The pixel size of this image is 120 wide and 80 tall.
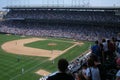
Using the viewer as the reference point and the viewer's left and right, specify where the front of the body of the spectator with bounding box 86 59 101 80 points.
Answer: facing away from the viewer and to the left of the viewer

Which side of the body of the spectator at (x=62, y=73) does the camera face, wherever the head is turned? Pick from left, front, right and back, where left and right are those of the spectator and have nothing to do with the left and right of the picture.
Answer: back

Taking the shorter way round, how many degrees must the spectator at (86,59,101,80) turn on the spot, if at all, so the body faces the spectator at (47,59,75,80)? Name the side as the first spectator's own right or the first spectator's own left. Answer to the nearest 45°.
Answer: approximately 90° to the first spectator's own left

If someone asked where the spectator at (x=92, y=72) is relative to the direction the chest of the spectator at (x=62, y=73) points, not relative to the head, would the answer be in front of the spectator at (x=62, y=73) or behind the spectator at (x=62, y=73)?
in front

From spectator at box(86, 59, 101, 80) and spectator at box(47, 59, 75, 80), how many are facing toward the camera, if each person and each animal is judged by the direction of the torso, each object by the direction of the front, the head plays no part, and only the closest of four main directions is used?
0
